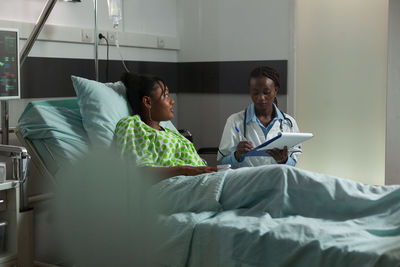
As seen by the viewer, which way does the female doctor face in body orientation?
toward the camera

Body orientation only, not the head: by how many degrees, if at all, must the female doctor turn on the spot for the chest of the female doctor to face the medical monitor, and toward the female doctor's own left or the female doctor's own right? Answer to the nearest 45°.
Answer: approximately 45° to the female doctor's own right

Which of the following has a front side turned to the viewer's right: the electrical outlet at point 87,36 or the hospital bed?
the hospital bed

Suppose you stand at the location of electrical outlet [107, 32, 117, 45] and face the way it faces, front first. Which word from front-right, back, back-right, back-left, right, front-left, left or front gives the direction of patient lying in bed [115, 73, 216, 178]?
front

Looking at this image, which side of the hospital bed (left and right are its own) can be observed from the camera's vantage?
right

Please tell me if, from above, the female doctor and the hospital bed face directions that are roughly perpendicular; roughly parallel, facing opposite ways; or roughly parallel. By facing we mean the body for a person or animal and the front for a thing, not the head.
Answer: roughly perpendicular

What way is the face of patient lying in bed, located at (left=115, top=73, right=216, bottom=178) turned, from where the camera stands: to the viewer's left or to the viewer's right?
to the viewer's right

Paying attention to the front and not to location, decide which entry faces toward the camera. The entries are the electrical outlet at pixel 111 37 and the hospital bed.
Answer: the electrical outlet

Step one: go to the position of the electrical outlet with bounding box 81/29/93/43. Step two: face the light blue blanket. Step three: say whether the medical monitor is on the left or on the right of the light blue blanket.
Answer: right

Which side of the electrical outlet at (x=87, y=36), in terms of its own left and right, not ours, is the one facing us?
front

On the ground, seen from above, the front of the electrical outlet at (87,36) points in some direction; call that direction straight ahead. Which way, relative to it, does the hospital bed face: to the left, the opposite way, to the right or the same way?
to the left
